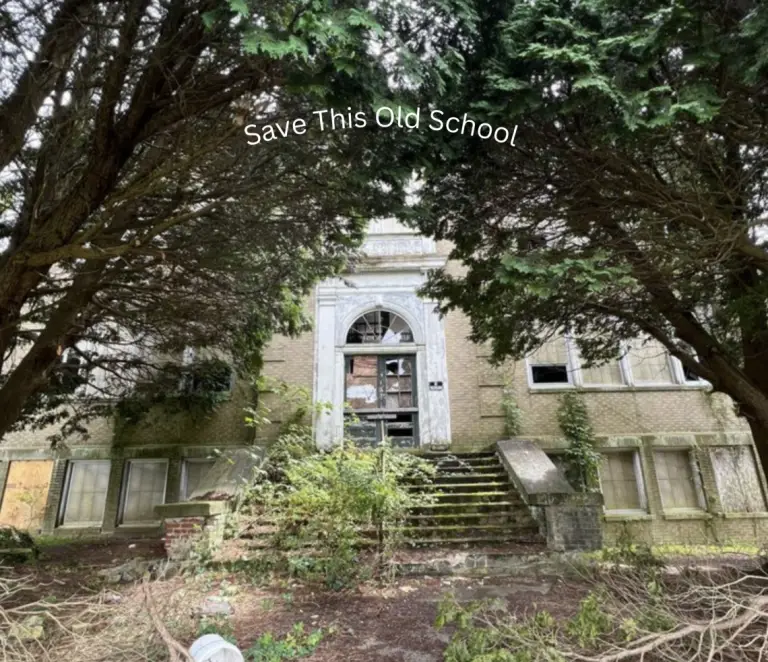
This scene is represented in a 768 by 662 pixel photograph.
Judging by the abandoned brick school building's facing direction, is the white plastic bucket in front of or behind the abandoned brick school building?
in front

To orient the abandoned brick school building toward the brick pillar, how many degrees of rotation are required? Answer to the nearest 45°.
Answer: approximately 45° to its right

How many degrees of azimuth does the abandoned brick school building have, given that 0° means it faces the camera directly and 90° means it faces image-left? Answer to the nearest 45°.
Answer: approximately 0°

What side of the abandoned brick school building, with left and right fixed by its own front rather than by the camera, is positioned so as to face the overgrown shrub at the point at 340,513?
front
